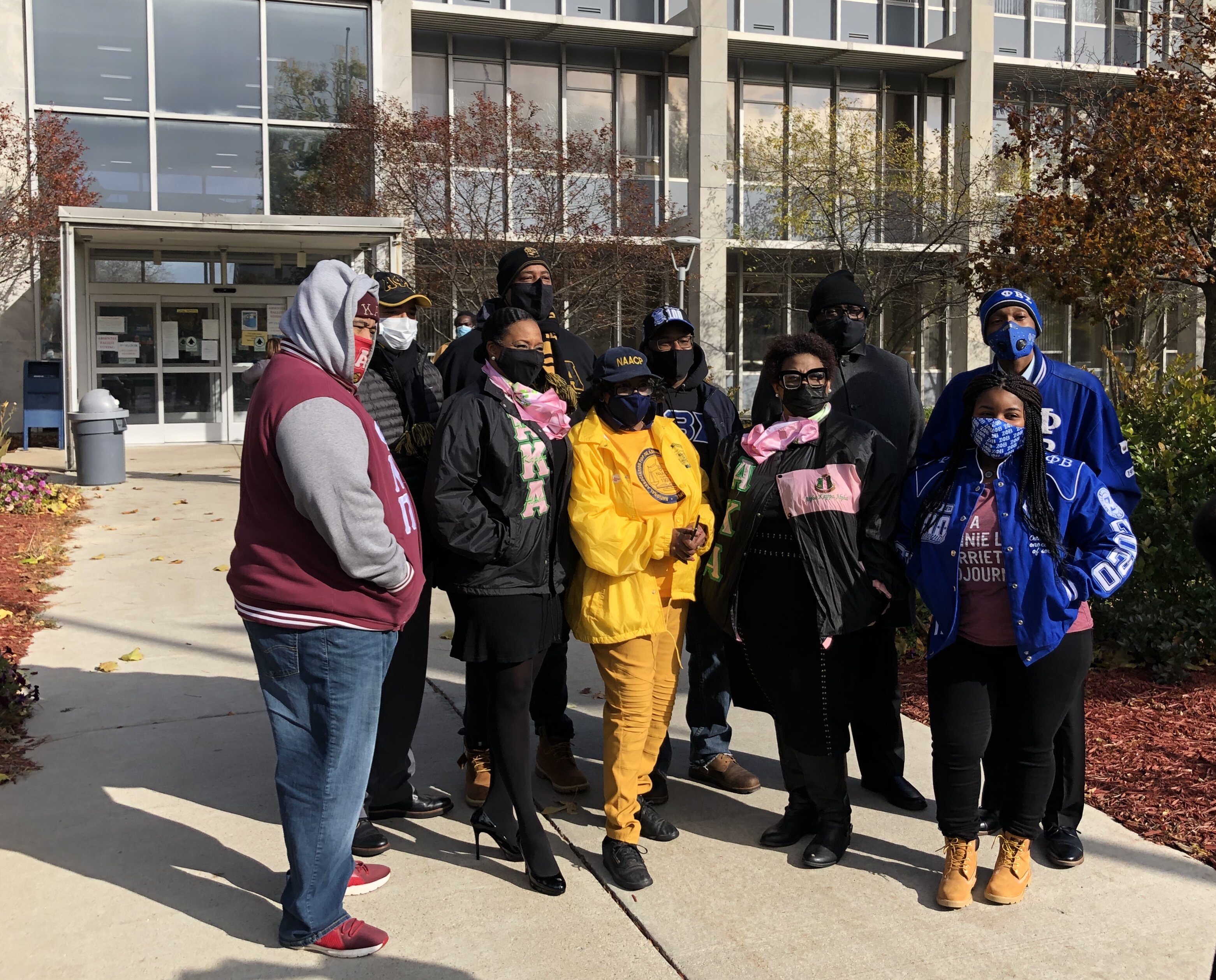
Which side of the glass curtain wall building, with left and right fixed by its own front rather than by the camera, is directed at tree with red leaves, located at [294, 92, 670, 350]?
front

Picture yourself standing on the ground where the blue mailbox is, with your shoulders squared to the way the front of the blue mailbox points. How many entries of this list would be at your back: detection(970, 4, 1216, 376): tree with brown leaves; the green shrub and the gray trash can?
0

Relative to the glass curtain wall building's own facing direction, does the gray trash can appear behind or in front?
in front

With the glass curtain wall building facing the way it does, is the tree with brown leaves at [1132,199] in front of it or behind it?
in front

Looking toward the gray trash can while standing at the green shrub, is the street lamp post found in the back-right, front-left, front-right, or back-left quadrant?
front-right

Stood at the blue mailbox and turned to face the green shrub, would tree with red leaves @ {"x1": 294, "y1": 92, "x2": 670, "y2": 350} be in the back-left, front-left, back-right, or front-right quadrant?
front-left

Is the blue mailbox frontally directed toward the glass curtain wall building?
no

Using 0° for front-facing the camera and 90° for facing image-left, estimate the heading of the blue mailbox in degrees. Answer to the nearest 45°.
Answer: approximately 0°

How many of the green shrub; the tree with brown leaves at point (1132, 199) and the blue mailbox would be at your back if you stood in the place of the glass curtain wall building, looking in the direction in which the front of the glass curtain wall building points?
0

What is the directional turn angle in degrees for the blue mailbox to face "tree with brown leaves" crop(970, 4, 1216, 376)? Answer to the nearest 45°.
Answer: approximately 45° to its left

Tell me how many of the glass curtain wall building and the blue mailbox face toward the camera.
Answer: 2

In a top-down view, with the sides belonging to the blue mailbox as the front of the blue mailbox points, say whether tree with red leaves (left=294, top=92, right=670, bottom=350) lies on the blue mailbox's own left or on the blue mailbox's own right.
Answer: on the blue mailbox's own left

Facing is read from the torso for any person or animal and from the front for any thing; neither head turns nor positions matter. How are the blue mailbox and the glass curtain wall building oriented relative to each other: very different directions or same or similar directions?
same or similar directions
